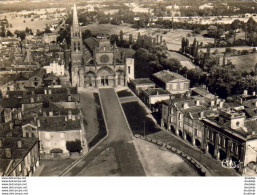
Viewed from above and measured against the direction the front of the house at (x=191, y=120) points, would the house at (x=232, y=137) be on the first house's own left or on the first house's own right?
on the first house's own left

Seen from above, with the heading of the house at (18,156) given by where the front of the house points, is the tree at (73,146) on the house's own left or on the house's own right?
on the house's own left

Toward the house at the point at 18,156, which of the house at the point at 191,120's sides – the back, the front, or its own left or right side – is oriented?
front

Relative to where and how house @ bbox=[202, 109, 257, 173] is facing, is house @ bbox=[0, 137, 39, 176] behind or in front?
in front

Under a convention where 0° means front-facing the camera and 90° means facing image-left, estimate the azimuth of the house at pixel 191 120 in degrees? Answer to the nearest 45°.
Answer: approximately 45°

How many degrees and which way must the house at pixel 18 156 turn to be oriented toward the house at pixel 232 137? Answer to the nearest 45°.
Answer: approximately 45° to its left

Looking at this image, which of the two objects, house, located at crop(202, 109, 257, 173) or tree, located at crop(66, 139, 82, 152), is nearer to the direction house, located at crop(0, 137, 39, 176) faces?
the house

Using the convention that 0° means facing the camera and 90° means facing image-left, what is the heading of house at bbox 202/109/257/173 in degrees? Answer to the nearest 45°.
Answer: approximately 45°

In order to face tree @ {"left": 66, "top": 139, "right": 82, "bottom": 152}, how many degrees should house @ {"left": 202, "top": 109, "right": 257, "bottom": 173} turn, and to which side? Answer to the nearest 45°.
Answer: approximately 45° to its right

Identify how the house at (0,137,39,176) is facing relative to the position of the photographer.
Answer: facing the viewer and to the right of the viewer

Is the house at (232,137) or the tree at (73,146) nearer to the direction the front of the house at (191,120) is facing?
the tree
